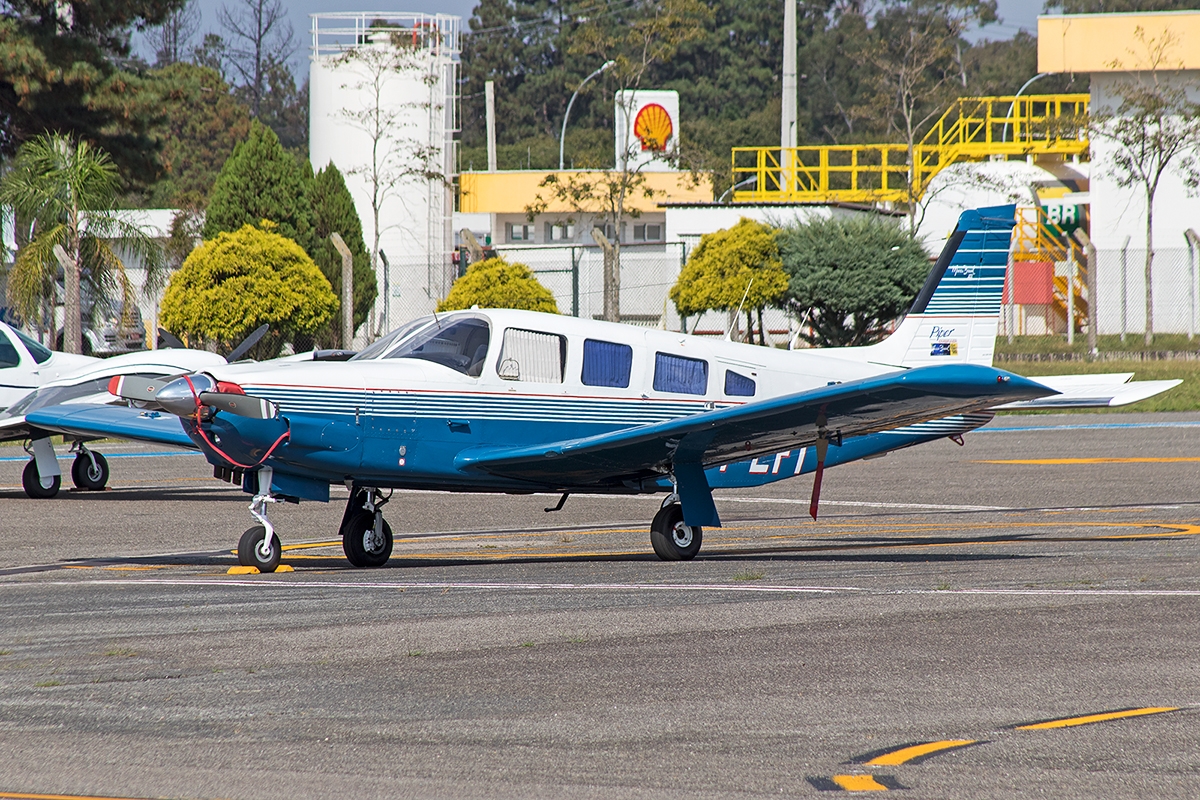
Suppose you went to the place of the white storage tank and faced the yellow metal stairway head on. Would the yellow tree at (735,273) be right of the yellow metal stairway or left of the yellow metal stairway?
right

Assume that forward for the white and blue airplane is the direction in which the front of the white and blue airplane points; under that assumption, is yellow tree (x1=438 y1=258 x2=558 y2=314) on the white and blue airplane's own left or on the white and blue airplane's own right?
on the white and blue airplane's own right

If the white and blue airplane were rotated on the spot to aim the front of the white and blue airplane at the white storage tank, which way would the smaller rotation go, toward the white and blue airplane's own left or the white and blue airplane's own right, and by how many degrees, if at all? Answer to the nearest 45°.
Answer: approximately 135° to the white and blue airplane's own right

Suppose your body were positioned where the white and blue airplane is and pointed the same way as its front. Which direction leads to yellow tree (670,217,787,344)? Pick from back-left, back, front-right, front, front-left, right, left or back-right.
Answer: back-right

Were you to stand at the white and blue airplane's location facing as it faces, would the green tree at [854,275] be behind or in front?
behind

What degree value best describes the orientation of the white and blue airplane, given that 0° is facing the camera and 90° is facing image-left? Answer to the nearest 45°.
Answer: approximately 45°

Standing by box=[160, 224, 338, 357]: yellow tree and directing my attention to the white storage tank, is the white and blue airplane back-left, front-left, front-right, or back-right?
back-right

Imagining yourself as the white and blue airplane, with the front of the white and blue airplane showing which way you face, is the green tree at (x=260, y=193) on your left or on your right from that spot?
on your right
